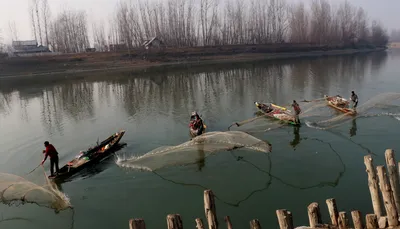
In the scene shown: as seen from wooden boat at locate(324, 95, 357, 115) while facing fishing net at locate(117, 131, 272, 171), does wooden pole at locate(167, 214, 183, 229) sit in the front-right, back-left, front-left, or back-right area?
front-left

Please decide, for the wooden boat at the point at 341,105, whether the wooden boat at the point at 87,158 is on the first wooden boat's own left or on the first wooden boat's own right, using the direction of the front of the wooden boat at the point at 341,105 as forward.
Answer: on the first wooden boat's own right

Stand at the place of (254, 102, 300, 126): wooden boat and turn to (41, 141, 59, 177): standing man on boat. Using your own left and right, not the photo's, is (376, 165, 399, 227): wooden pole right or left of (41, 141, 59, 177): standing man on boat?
left
